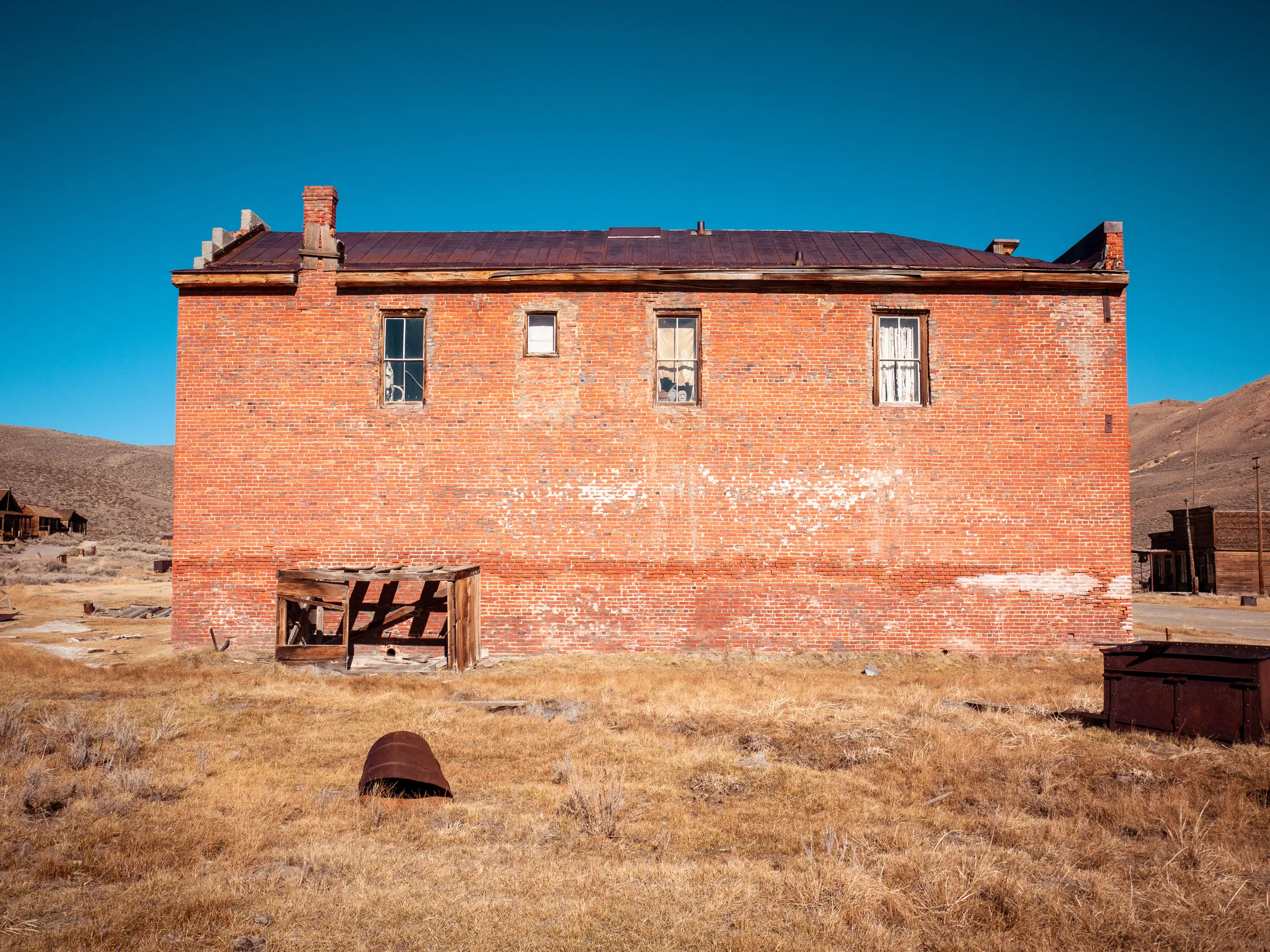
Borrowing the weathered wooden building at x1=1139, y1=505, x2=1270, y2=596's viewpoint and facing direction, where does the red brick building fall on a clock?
The red brick building is roughly at 11 o'clock from the weathered wooden building.

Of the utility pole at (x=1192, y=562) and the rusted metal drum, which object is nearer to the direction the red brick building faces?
the utility pole

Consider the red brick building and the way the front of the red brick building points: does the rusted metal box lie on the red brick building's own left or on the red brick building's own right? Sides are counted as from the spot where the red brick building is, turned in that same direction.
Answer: on the red brick building's own right

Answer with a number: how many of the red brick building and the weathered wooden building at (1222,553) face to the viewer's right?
1

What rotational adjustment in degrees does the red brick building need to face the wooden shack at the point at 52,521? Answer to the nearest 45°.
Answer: approximately 135° to its left

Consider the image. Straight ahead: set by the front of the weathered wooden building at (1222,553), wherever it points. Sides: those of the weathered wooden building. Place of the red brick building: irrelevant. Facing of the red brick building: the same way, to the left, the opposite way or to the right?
the opposite way

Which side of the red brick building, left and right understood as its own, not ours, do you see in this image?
right

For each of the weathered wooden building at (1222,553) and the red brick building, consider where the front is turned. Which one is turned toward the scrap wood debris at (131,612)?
the weathered wooden building
